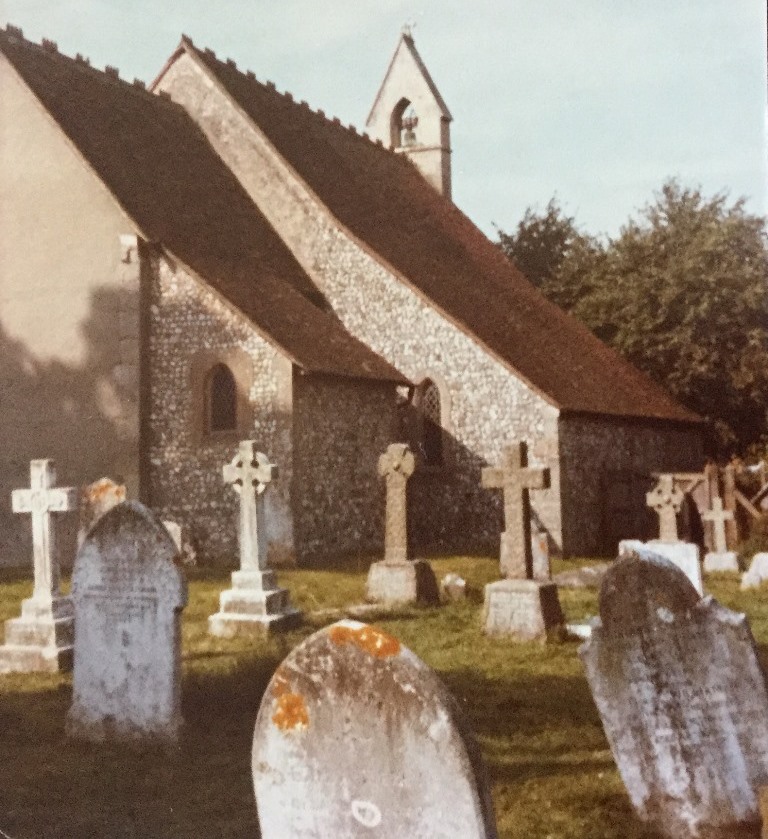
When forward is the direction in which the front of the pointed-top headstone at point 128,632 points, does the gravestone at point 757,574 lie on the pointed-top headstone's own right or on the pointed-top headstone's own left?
on the pointed-top headstone's own left

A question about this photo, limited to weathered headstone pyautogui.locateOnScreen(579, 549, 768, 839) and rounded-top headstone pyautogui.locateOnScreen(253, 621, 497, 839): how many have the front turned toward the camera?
2

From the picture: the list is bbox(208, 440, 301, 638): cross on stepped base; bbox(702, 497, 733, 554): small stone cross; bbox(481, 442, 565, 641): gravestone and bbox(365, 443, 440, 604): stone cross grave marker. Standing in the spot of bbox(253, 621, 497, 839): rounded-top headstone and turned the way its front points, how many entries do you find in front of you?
0

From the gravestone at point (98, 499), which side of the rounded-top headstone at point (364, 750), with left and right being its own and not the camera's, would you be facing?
back

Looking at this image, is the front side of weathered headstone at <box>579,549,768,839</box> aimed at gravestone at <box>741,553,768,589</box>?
no

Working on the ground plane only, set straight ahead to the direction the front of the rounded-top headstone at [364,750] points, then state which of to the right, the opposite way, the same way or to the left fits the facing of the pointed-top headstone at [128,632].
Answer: the same way

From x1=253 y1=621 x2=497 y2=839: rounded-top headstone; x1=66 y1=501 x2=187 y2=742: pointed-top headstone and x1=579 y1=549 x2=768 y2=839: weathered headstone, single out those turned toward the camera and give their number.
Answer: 3

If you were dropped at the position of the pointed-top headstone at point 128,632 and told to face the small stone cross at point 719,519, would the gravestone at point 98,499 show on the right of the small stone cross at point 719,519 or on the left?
left

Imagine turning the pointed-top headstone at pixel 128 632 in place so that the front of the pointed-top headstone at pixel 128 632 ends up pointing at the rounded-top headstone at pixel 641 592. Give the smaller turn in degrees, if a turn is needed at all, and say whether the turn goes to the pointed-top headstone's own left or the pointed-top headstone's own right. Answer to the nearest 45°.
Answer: approximately 45° to the pointed-top headstone's own left

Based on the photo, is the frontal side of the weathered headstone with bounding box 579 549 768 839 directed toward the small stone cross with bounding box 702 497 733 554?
no

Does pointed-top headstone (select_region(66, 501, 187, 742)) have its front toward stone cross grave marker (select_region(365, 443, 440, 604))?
no

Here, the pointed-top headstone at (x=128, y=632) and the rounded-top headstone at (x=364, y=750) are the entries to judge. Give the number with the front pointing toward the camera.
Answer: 2

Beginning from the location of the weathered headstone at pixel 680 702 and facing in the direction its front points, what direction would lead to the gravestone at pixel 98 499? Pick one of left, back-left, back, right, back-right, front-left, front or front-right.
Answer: back-right

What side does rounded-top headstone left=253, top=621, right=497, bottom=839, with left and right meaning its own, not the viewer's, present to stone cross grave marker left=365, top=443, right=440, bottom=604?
back

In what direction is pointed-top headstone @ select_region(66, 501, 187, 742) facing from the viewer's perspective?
toward the camera

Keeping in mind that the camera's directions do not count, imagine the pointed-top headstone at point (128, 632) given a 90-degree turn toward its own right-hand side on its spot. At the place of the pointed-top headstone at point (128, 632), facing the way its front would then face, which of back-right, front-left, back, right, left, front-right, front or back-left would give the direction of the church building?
right

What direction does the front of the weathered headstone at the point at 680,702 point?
toward the camera

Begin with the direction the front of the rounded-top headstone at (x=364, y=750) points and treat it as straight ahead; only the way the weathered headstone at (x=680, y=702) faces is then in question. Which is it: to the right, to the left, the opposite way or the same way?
the same way
